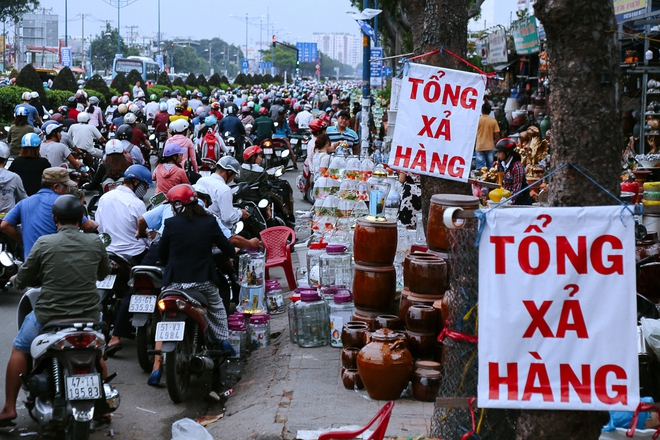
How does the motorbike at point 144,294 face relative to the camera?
away from the camera

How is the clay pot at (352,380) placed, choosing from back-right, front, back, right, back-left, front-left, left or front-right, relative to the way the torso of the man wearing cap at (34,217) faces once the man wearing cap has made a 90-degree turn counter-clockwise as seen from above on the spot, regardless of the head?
back

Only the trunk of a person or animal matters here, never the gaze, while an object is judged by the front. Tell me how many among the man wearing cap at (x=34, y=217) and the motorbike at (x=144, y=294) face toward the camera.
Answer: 0

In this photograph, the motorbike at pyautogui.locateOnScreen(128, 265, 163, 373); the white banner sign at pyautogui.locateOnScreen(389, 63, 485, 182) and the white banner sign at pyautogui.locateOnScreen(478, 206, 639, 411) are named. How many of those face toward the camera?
2

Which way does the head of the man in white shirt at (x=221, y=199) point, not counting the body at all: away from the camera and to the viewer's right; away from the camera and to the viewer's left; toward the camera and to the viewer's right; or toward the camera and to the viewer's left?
away from the camera and to the viewer's right

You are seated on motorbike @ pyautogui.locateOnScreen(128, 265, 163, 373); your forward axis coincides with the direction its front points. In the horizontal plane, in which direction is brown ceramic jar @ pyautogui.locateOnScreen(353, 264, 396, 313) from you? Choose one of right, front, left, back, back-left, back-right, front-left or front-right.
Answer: right

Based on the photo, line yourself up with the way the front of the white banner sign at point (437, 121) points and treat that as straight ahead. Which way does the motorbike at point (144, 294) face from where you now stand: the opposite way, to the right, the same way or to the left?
the opposite way
